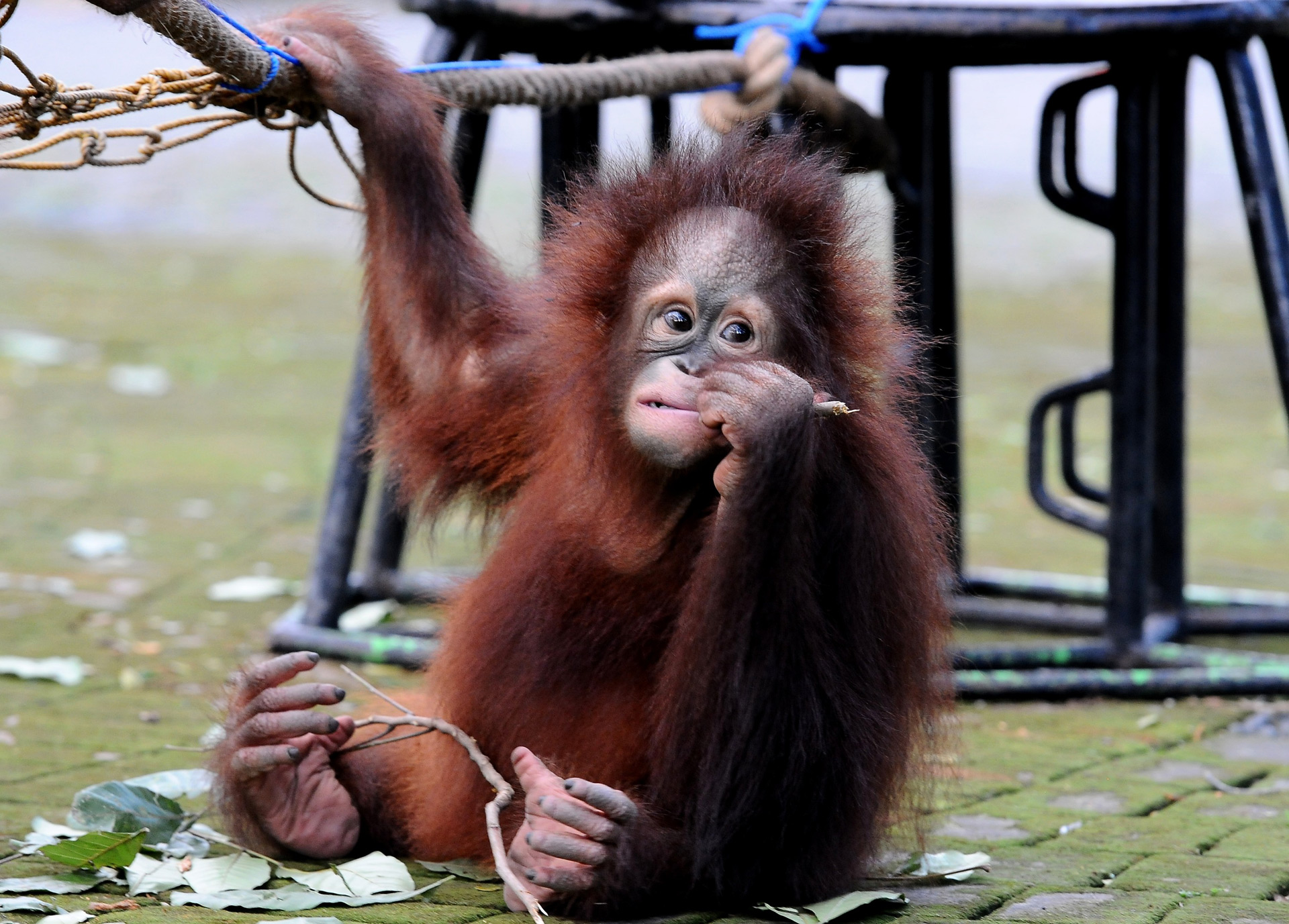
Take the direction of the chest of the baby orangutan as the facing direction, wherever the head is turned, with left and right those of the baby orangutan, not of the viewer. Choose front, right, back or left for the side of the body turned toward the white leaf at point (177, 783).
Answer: right

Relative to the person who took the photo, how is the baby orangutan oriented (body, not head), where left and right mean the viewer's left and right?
facing the viewer and to the left of the viewer

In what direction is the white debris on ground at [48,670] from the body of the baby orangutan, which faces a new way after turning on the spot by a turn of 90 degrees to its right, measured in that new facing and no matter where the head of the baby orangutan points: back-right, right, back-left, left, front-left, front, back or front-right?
front

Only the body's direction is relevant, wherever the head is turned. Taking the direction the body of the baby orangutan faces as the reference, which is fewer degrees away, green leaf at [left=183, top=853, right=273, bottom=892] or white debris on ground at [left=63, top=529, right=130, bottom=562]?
the green leaf

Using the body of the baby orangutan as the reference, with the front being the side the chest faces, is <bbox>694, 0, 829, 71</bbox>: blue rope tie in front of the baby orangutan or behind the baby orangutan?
behind

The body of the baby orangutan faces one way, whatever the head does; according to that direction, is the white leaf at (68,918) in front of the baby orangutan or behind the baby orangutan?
in front

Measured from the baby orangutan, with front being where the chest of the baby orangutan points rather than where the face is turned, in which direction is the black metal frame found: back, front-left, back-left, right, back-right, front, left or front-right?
back

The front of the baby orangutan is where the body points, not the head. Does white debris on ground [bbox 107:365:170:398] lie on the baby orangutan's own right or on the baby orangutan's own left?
on the baby orangutan's own right

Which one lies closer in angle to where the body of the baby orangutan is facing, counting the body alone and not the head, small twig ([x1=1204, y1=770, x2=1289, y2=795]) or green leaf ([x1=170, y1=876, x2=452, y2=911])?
the green leaf
